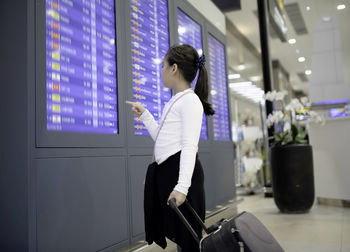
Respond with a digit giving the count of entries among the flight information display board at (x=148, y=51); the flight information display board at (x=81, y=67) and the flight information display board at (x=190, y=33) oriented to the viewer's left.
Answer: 0

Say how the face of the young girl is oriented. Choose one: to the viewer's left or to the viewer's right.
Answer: to the viewer's left

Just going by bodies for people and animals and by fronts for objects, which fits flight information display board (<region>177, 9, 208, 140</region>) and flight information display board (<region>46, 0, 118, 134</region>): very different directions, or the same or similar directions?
same or similar directions

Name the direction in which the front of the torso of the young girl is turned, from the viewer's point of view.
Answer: to the viewer's left

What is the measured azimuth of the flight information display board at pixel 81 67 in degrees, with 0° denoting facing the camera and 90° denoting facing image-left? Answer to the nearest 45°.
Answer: approximately 315°

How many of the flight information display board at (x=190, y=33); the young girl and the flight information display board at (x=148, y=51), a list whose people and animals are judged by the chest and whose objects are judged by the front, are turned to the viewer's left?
1

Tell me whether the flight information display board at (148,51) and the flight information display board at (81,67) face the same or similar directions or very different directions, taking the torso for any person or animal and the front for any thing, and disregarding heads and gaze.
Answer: same or similar directions

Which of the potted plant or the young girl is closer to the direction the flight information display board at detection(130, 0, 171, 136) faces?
the young girl

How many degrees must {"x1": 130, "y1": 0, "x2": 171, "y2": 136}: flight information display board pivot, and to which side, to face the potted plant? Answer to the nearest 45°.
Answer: approximately 90° to its left

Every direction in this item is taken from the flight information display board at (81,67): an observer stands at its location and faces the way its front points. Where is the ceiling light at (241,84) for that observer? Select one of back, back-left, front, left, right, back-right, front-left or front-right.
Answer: left

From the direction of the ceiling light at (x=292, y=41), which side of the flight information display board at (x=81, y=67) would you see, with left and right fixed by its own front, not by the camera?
left

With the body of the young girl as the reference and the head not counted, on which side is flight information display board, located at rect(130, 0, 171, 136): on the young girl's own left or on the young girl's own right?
on the young girl's own right

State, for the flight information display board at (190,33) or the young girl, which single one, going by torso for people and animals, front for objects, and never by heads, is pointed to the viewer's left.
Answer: the young girl

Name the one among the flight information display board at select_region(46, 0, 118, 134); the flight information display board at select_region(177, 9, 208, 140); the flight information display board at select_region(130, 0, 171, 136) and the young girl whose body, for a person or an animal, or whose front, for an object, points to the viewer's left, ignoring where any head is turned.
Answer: the young girl
